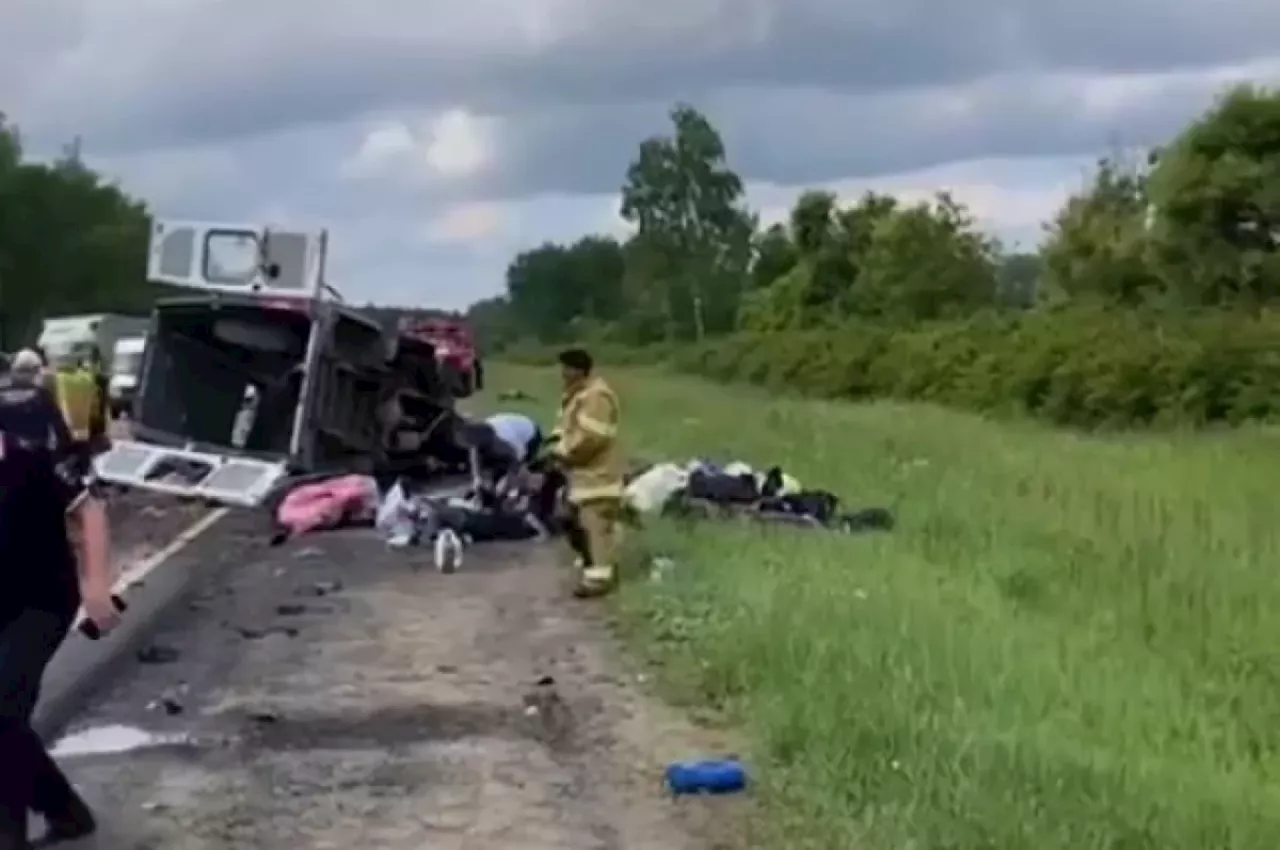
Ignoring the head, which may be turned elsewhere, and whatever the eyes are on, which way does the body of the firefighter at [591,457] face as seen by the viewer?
to the viewer's left

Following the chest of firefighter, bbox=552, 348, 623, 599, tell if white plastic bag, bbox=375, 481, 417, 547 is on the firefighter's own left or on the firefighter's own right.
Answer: on the firefighter's own right

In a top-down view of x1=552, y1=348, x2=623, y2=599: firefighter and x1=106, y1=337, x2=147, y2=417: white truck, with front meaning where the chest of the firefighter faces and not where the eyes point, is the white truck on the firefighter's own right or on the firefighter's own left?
on the firefighter's own right

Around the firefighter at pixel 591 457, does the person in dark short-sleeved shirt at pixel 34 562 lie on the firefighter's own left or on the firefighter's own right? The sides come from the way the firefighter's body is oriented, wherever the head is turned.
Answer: on the firefighter's own left

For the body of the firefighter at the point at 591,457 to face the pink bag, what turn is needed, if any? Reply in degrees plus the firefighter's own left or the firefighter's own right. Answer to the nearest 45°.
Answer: approximately 45° to the firefighter's own right

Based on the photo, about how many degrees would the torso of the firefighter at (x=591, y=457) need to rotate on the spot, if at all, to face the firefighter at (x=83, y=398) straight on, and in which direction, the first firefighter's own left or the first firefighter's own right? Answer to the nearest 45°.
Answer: approximately 45° to the first firefighter's own right

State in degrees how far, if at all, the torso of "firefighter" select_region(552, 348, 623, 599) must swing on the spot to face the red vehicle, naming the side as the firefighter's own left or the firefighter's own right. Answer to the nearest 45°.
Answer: approximately 90° to the firefighter's own right

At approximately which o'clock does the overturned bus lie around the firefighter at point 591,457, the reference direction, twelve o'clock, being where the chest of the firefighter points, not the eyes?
The overturned bus is roughly at 2 o'clock from the firefighter.
